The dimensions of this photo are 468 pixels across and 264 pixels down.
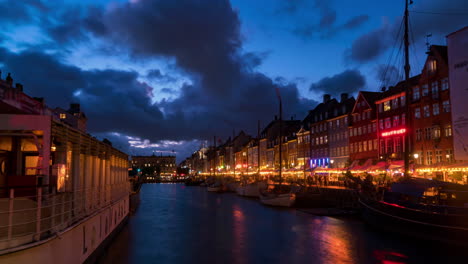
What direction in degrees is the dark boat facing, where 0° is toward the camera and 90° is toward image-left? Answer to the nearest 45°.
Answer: approximately 135°

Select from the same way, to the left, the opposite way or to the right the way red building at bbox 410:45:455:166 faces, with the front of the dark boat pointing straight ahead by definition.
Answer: to the left

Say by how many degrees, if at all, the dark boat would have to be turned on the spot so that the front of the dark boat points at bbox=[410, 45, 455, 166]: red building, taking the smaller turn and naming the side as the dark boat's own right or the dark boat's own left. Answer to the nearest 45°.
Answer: approximately 45° to the dark boat's own right

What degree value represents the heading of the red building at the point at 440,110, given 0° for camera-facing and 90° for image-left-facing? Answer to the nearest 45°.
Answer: approximately 45°

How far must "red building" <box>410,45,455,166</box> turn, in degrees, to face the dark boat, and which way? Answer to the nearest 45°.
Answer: approximately 45° to its left
